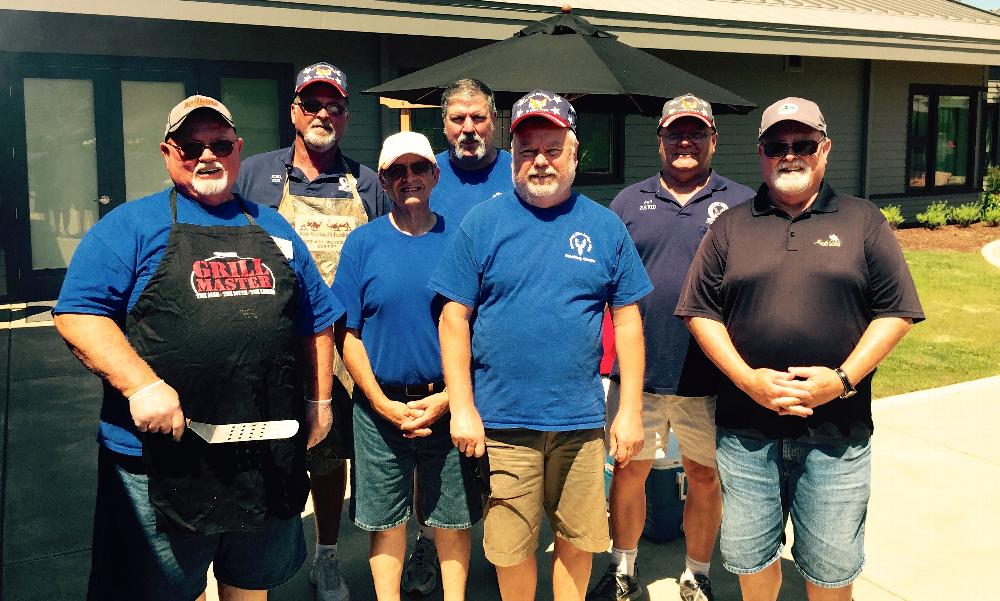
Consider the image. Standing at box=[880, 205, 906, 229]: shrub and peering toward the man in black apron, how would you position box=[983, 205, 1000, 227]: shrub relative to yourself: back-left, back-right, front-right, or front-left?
back-left

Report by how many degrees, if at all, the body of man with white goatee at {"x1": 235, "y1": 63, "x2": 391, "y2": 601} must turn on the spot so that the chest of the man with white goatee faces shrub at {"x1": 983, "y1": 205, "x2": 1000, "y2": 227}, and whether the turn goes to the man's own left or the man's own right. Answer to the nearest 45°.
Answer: approximately 135° to the man's own left

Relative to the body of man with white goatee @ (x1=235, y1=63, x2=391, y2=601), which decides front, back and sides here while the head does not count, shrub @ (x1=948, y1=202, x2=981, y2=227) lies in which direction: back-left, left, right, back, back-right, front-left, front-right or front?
back-left

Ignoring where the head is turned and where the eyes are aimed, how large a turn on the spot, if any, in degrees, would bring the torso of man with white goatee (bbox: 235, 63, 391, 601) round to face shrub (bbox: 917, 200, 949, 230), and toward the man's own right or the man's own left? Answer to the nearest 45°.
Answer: approximately 135° to the man's own left

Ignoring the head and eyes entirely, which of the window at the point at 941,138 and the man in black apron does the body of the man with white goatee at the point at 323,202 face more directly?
the man in black apron

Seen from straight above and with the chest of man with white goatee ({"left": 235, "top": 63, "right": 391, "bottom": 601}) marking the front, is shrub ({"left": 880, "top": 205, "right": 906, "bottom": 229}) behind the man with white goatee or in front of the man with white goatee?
behind

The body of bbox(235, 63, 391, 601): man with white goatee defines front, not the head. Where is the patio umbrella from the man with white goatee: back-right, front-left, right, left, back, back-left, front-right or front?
back-left

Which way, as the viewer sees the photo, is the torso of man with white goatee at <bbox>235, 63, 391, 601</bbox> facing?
toward the camera

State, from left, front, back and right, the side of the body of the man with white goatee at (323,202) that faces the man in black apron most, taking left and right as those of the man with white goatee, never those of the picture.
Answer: front
